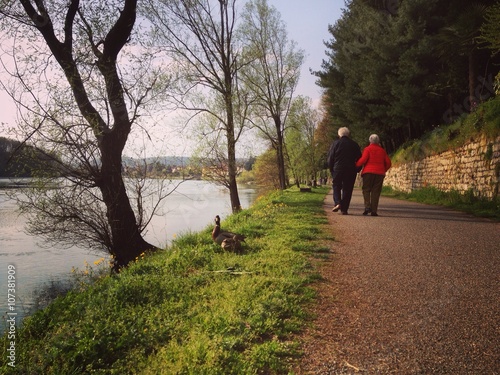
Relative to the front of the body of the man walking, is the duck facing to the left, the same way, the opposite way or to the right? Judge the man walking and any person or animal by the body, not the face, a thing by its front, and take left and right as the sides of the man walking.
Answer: to the left

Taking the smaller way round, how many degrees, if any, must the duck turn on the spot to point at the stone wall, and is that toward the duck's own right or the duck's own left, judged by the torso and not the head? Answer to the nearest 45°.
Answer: approximately 135° to the duck's own right

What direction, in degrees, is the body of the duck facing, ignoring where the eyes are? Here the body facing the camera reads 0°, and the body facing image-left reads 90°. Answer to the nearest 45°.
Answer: approximately 90°

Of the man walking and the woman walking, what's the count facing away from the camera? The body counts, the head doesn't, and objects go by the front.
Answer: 2

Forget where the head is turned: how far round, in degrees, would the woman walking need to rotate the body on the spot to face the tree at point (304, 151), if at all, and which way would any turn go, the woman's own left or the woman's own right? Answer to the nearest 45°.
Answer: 0° — they already face it

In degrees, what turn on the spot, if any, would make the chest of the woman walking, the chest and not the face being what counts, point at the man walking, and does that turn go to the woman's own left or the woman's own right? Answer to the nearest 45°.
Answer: approximately 90° to the woman's own left

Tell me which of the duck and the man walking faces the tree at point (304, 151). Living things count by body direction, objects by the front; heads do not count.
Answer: the man walking

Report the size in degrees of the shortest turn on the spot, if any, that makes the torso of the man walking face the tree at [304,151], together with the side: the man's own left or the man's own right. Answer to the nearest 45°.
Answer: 0° — they already face it

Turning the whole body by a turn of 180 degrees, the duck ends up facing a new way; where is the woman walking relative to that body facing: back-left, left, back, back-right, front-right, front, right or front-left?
front-left

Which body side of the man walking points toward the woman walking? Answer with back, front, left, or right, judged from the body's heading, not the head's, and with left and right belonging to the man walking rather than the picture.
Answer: right

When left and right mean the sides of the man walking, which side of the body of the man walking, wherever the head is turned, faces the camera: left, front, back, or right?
back

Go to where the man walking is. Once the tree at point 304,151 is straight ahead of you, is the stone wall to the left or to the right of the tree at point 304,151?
right

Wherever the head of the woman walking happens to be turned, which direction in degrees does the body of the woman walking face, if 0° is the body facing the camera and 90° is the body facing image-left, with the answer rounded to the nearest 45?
approximately 180°

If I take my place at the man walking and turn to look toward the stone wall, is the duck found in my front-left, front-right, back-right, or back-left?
back-right

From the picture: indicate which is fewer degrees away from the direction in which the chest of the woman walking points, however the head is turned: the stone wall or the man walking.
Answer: the stone wall
